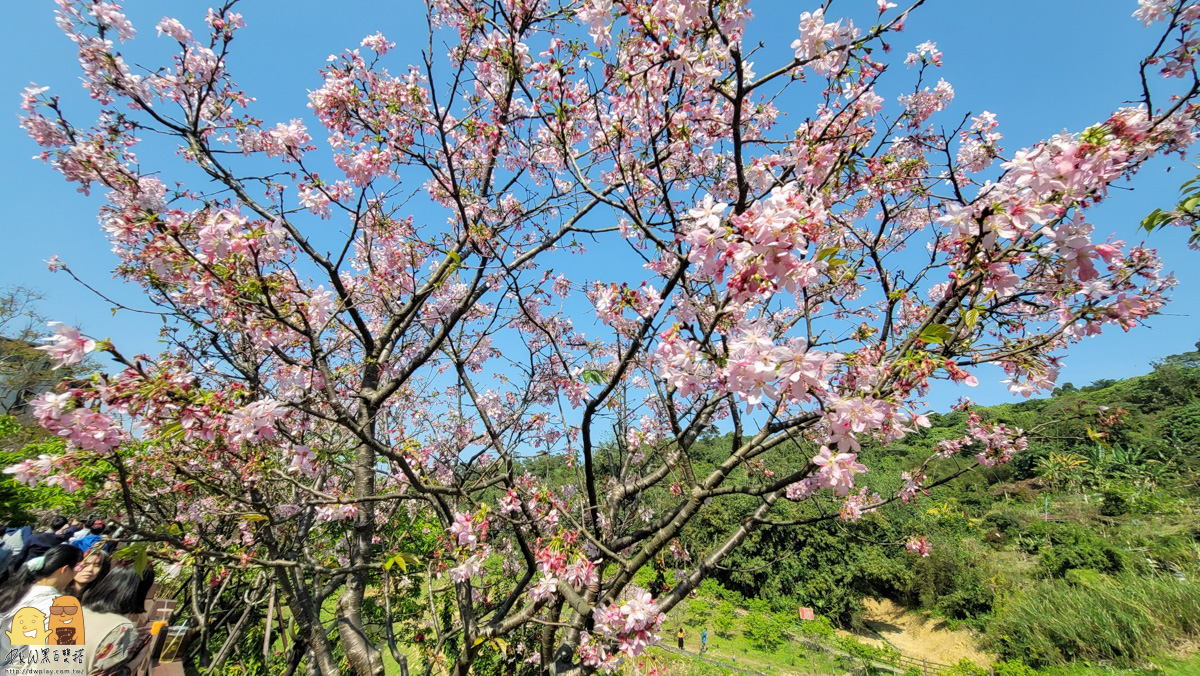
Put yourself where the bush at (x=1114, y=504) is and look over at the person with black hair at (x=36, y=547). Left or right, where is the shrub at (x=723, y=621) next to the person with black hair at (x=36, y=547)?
right

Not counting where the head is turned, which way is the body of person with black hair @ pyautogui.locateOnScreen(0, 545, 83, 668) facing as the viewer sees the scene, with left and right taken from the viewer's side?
facing to the right of the viewer
